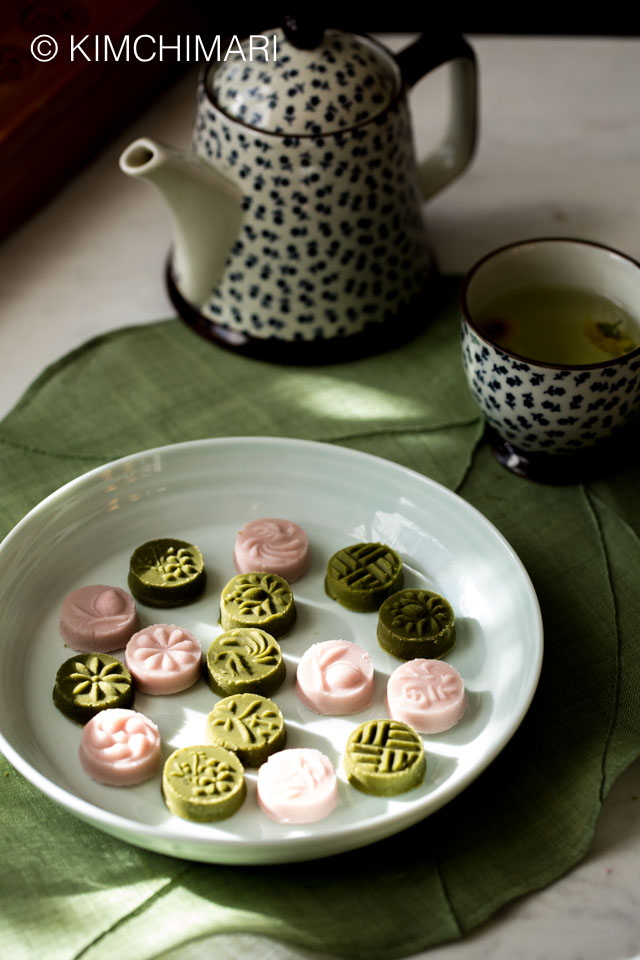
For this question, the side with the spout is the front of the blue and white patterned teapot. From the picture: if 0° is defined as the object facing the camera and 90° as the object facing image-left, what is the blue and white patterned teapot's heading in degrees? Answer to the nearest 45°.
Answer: approximately 45°

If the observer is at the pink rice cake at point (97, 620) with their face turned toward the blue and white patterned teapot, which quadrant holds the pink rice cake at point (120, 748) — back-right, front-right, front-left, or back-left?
back-right
